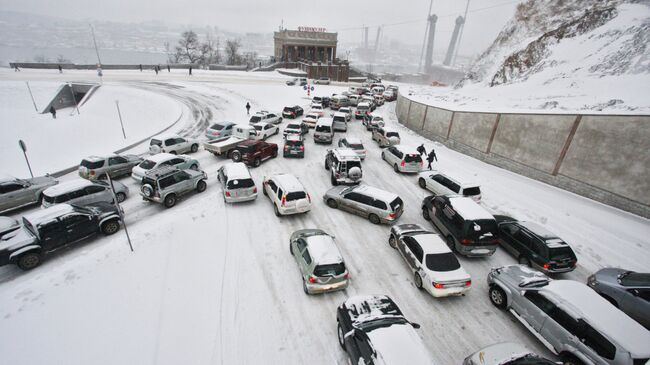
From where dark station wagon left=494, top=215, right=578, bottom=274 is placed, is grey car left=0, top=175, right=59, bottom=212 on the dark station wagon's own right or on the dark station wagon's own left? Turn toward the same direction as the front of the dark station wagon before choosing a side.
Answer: on the dark station wagon's own left

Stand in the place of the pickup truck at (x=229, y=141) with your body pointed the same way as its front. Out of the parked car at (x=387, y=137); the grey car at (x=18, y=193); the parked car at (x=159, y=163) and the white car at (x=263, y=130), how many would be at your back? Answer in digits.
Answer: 2

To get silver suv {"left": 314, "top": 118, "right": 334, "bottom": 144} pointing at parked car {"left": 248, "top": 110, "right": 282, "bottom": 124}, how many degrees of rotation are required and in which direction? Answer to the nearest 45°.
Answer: approximately 45° to its left

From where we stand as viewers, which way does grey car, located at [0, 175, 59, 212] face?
facing away from the viewer and to the right of the viewer

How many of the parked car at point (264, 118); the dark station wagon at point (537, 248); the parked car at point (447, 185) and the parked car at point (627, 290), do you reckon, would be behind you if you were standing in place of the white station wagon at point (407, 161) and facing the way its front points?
3

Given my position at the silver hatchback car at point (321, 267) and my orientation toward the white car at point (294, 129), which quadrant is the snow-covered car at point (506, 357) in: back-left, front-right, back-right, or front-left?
back-right

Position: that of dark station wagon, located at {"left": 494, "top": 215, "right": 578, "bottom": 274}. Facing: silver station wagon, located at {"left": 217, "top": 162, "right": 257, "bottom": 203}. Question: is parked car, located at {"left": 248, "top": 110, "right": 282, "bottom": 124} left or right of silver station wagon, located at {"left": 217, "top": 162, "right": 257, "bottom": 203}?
right

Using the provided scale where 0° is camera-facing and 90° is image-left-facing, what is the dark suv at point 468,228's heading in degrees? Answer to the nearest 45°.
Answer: approximately 135°

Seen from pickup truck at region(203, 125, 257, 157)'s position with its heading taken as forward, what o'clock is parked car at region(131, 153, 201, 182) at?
The parked car is roughly at 6 o'clock from the pickup truck.

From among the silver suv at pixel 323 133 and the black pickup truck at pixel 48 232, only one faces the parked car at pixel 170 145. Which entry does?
the black pickup truck

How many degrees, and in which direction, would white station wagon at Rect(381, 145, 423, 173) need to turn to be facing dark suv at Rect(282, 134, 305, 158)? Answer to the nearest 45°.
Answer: approximately 45° to its left
